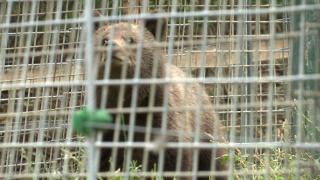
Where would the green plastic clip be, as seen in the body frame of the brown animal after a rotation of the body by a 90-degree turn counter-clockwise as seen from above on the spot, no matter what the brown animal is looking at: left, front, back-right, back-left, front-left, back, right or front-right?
front-right

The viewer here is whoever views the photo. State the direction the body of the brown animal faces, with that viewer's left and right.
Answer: facing the viewer and to the left of the viewer
